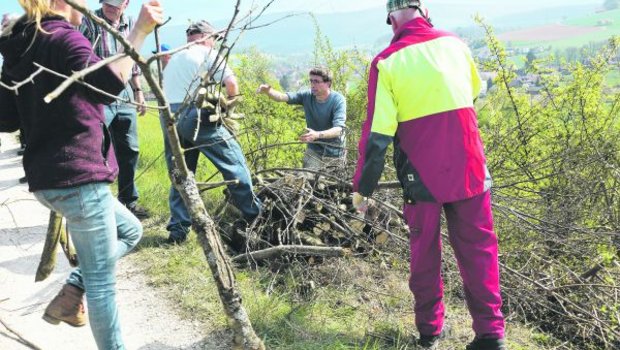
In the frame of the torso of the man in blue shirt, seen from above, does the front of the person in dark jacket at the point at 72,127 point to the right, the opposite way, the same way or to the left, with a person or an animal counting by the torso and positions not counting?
the opposite way

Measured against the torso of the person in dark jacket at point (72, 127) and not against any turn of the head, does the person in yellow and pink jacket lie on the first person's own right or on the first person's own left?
on the first person's own right

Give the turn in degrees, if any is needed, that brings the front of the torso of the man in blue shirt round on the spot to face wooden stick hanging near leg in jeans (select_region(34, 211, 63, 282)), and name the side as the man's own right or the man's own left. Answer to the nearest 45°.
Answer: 0° — they already face it

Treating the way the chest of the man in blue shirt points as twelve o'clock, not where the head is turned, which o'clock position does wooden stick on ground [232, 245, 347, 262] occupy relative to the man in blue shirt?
The wooden stick on ground is roughly at 11 o'clock from the man in blue shirt.

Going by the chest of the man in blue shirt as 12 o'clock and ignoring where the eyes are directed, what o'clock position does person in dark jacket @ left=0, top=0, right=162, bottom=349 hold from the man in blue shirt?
The person in dark jacket is roughly at 11 o'clock from the man in blue shirt.

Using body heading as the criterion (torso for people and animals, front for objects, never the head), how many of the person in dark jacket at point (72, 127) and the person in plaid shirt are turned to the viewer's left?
0

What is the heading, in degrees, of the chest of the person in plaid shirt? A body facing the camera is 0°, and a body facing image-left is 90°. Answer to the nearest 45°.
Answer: approximately 315°

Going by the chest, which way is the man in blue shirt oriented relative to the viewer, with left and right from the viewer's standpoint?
facing the viewer and to the left of the viewer

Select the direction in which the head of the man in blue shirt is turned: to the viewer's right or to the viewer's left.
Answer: to the viewer's left

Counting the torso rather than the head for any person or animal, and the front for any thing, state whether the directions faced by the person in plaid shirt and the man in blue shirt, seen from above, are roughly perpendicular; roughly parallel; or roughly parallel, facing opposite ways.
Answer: roughly perpendicular

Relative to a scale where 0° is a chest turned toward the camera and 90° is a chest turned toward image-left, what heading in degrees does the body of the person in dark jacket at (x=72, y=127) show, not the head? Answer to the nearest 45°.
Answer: approximately 225°

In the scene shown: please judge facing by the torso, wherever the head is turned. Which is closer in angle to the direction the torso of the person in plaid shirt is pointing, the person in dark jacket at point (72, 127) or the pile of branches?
the pile of branches

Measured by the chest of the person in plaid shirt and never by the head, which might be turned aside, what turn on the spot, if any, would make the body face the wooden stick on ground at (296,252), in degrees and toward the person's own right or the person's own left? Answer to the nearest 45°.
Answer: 0° — they already face it

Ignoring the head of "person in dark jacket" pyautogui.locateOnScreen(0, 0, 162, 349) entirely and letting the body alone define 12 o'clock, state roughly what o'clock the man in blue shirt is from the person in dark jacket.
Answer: The man in blue shirt is roughly at 12 o'clock from the person in dark jacket.
